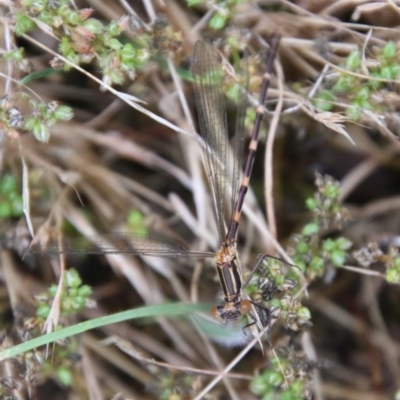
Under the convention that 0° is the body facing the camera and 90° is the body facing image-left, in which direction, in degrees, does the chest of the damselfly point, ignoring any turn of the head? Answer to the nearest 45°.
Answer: approximately 0°
